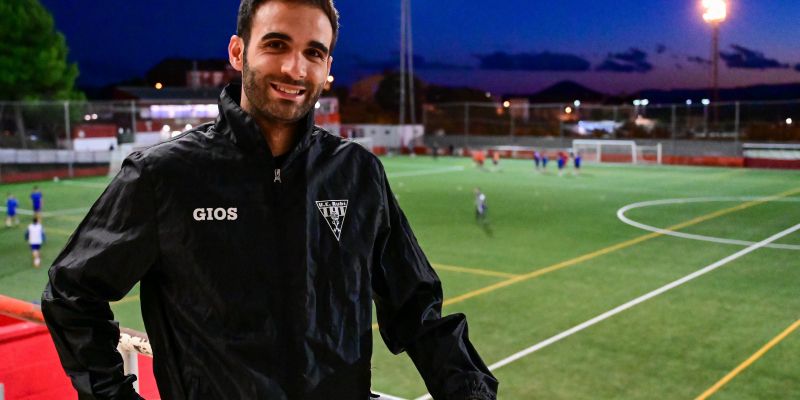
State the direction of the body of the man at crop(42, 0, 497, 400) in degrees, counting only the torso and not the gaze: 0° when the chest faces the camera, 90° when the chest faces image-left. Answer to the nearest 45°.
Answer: approximately 0°

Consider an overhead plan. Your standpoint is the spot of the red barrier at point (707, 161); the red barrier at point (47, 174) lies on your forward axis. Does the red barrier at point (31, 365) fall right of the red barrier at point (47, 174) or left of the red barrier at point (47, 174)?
left

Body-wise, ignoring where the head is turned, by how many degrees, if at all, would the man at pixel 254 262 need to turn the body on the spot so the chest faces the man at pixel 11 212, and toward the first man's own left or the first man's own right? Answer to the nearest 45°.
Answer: approximately 180°

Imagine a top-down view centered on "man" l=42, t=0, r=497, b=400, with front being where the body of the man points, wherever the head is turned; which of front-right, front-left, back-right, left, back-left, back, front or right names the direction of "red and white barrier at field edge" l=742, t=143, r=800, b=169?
back-left

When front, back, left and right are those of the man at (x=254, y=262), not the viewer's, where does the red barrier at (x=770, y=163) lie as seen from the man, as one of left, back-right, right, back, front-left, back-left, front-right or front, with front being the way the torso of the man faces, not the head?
back-left

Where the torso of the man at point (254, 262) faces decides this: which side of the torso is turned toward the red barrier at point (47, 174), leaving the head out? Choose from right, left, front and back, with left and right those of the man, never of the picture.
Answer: back

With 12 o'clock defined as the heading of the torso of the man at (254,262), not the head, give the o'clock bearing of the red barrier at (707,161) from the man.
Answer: The red barrier is roughly at 7 o'clock from the man.
